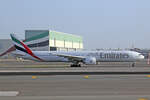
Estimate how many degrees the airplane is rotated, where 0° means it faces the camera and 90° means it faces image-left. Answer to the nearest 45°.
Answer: approximately 270°
